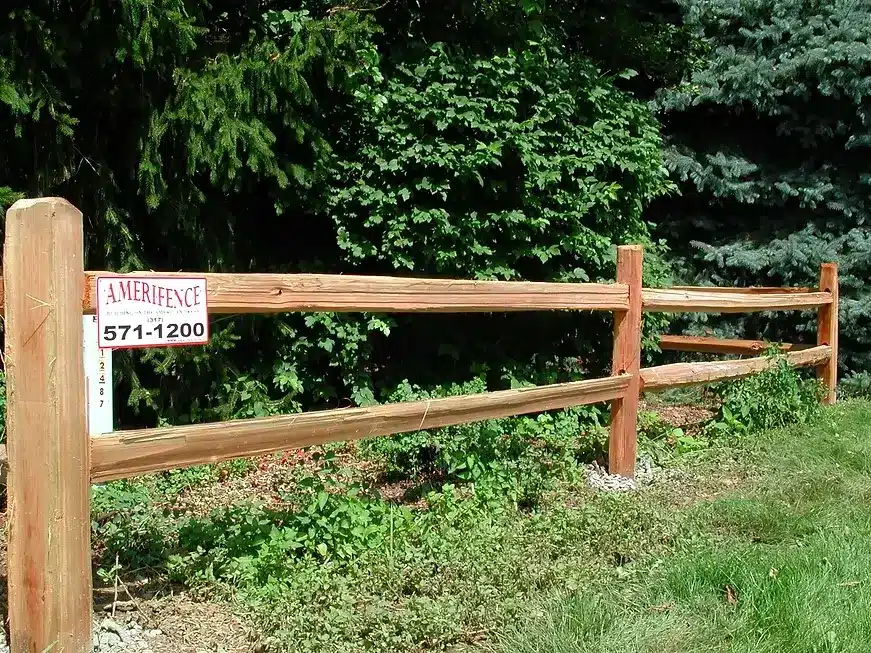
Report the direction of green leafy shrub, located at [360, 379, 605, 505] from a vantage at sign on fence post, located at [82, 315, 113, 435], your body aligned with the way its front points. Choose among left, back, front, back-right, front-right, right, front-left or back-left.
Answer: left

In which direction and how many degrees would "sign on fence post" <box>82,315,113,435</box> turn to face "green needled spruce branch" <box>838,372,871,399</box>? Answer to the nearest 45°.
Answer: approximately 90° to its left

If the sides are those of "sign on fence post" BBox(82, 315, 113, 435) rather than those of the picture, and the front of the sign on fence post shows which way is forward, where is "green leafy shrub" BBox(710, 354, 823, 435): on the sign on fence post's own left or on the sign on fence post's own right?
on the sign on fence post's own left

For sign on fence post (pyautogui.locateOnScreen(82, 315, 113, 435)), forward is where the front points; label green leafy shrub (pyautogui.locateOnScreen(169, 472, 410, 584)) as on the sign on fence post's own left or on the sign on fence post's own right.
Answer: on the sign on fence post's own left

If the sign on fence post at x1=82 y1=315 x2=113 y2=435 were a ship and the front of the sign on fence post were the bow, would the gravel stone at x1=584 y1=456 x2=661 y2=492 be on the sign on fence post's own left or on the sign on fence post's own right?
on the sign on fence post's own left

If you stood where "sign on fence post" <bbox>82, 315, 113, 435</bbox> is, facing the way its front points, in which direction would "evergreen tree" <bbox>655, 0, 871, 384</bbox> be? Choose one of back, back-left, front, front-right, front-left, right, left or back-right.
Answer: left

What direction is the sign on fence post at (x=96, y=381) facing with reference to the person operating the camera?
facing the viewer and to the right of the viewer
